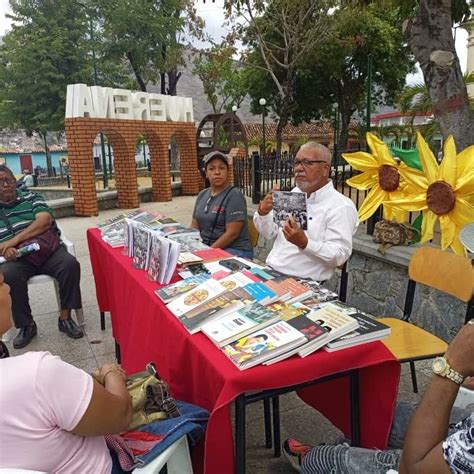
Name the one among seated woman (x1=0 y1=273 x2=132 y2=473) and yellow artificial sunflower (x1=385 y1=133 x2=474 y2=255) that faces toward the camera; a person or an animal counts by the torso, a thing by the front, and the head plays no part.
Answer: the yellow artificial sunflower

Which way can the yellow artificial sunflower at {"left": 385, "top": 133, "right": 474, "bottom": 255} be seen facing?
toward the camera

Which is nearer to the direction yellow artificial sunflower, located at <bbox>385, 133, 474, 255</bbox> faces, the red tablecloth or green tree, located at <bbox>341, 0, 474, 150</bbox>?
the red tablecloth

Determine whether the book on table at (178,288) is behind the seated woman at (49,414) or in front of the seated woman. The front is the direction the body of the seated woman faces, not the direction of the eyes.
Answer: in front

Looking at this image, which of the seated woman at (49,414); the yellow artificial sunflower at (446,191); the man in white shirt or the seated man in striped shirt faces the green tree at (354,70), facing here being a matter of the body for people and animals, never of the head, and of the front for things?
the seated woman

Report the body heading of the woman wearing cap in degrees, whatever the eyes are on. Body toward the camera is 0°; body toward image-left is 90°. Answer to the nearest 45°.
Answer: approximately 45°

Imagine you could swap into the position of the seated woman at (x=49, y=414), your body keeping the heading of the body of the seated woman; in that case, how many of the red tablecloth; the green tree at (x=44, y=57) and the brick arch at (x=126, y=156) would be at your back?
0

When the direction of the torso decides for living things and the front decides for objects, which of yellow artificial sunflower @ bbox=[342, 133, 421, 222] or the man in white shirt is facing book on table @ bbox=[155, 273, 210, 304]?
the man in white shirt

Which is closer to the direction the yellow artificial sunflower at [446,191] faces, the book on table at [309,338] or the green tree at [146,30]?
the book on table

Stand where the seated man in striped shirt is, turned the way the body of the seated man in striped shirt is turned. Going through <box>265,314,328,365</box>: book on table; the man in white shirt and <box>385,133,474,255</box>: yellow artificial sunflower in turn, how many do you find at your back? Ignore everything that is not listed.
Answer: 0

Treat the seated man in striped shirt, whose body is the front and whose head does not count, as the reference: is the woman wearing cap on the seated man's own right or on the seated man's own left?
on the seated man's own left

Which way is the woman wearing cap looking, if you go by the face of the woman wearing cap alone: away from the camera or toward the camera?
toward the camera

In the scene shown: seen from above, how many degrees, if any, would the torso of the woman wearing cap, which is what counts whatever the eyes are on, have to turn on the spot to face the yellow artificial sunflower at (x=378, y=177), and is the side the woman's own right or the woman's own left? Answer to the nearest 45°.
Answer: approximately 90° to the woman's own left
